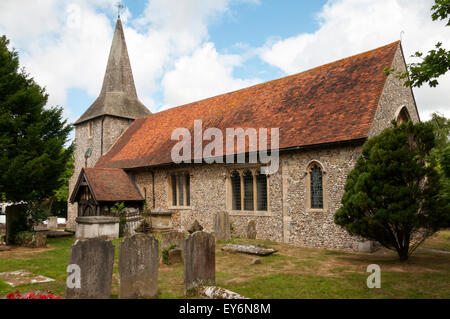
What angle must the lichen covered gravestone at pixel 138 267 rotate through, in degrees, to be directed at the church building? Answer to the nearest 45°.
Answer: approximately 135° to its left

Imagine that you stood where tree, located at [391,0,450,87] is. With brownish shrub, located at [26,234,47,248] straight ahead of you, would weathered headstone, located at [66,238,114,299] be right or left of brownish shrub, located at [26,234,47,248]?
left

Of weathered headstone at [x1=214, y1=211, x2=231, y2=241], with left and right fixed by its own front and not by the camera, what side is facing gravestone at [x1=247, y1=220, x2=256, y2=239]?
left

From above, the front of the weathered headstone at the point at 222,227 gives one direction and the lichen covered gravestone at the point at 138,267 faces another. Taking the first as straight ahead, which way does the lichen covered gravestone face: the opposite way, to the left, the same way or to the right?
the same way

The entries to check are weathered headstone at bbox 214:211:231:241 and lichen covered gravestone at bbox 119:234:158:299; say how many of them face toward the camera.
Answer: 2

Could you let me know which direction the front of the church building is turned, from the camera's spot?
facing the viewer and to the left of the viewer

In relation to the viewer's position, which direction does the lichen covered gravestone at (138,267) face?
facing the viewer

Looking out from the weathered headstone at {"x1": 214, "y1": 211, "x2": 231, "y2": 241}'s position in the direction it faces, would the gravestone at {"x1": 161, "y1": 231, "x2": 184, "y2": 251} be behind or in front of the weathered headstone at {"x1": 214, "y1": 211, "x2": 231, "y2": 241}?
in front

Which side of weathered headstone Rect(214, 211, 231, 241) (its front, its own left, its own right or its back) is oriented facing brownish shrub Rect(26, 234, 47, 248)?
right

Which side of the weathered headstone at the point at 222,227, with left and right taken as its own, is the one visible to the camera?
front

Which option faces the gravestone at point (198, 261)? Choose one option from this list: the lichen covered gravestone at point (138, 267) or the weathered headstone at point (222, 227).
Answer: the weathered headstone
